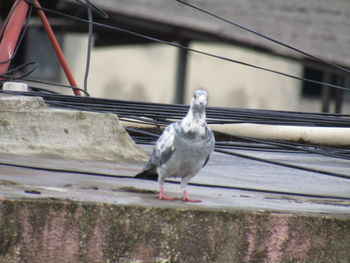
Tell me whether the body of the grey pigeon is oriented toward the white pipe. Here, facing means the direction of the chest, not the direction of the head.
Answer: no

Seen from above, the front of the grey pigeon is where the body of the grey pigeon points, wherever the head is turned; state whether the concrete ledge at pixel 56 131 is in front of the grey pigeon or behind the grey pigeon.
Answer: behind

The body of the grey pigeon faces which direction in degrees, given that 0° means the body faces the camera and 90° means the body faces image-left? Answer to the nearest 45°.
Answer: approximately 315°

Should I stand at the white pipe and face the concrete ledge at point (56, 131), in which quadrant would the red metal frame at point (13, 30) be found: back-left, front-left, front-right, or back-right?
front-right
